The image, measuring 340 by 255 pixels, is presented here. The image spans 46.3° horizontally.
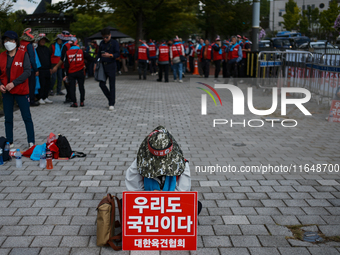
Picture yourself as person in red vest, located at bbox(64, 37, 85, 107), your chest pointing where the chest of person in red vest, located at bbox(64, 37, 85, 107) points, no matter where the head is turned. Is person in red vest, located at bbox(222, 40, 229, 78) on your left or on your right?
on your right

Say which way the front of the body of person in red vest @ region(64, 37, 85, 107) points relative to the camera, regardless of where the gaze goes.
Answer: away from the camera

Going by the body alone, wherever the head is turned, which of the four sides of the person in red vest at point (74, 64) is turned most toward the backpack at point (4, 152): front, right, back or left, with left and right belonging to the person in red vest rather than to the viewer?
back

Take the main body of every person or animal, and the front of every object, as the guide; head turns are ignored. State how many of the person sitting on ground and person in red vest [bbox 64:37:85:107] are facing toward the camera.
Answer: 1

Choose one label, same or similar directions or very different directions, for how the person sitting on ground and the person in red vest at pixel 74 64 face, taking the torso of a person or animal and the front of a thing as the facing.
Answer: very different directions
